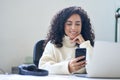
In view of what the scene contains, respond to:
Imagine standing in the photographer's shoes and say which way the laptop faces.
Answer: facing away from the viewer and to the left of the viewer

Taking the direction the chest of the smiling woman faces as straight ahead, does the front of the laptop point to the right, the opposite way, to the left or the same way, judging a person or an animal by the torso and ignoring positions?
the opposite way

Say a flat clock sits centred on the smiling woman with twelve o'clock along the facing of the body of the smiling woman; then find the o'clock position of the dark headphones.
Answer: The dark headphones is roughly at 2 o'clock from the smiling woman.

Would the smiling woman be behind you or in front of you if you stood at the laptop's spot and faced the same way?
in front

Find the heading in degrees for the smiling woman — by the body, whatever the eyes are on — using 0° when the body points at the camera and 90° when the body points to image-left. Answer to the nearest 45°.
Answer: approximately 315°

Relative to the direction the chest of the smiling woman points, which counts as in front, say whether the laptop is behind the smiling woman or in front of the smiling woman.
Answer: in front
